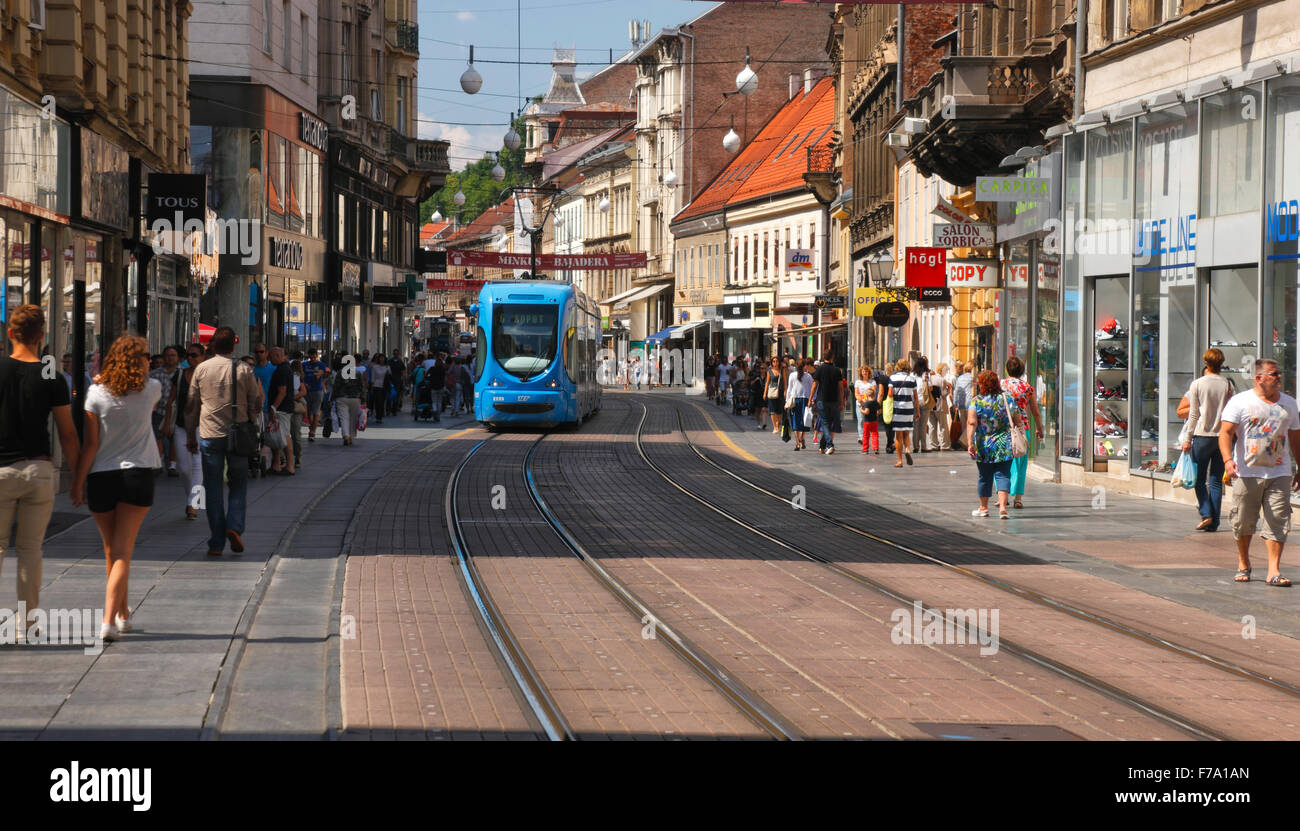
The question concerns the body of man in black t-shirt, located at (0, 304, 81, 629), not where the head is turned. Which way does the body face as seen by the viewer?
away from the camera

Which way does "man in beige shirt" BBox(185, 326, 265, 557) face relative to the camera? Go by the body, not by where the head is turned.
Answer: away from the camera

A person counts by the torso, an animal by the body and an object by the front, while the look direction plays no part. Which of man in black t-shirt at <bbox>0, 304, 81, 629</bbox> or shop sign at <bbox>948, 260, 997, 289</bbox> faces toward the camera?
the shop sign

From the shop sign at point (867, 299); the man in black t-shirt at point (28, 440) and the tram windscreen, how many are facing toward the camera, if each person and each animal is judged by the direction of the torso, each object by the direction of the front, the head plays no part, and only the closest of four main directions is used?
2

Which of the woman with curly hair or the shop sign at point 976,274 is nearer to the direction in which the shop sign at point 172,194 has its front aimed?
the woman with curly hair

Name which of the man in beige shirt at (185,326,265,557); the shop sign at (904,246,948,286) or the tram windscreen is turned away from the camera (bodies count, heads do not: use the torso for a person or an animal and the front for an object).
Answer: the man in beige shirt

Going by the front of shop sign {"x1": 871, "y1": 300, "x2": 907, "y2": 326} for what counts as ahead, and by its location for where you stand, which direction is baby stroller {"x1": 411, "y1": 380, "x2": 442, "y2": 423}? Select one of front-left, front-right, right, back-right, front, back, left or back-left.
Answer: back-right

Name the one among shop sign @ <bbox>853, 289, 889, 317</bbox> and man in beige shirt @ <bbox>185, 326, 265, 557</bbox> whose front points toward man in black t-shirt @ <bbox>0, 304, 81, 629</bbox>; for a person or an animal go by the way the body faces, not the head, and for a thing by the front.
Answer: the shop sign

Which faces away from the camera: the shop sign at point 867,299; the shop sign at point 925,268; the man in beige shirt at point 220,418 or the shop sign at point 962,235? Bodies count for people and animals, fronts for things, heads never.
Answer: the man in beige shirt

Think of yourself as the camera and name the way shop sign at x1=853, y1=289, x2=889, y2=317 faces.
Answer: facing the viewer

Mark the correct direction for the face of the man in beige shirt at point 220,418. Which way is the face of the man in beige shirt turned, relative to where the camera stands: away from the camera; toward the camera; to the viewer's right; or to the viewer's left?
away from the camera

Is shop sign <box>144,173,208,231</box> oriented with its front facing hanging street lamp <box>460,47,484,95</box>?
no

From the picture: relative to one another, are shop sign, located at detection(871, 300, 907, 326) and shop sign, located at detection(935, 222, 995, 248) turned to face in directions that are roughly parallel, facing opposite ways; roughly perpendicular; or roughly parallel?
roughly parallel

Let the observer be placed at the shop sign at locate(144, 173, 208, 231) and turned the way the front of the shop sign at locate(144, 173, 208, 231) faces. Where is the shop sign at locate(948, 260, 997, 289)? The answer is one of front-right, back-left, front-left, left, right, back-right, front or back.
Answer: left

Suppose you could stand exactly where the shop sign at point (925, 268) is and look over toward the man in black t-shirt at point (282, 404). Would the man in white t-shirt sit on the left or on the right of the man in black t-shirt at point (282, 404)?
left

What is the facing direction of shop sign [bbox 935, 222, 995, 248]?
toward the camera
